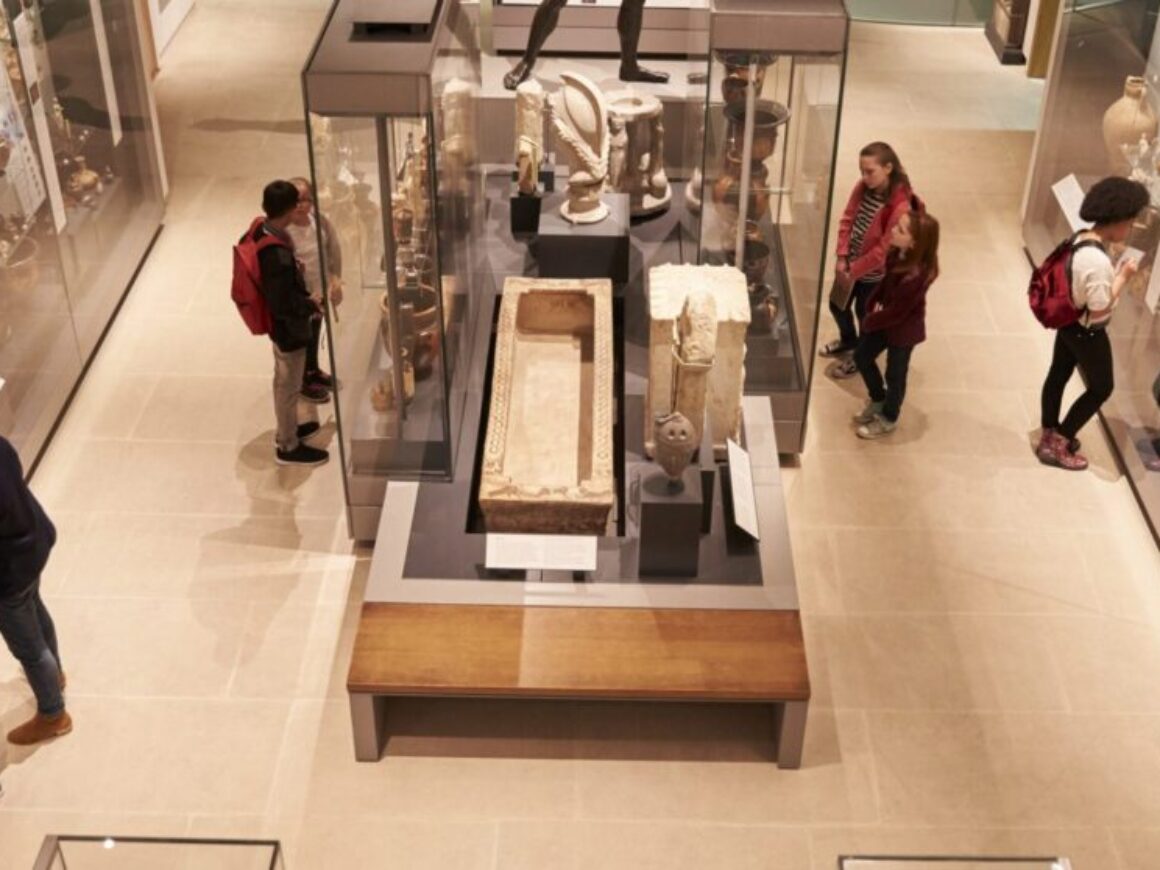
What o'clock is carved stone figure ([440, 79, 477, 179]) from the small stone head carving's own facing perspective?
The carved stone figure is roughly at 5 o'clock from the small stone head carving.

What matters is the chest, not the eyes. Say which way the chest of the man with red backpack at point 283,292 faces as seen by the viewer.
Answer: to the viewer's right

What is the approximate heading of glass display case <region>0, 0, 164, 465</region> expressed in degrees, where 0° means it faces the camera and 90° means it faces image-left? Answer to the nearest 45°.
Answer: approximately 270°

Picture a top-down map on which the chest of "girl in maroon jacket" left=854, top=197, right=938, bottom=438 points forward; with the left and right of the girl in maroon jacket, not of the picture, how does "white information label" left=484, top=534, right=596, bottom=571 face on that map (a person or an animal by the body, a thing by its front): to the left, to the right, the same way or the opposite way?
to the left

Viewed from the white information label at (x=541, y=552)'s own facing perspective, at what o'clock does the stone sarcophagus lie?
The stone sarcophagus is roughly at 6 o'clock from the white information label.

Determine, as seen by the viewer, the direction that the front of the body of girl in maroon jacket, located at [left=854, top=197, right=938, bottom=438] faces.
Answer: to the viewer's left

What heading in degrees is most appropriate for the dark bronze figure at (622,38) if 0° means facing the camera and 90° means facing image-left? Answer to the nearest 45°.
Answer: approximately 0°

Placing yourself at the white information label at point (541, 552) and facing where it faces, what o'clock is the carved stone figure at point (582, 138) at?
The carved stone figure is roughly at 6 o'clock from the white information label.

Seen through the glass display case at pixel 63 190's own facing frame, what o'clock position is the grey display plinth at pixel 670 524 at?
The grey display plinth is roughly at 2 o'clock from the glass display case.

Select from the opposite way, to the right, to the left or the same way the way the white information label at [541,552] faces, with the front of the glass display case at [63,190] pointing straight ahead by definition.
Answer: to the right

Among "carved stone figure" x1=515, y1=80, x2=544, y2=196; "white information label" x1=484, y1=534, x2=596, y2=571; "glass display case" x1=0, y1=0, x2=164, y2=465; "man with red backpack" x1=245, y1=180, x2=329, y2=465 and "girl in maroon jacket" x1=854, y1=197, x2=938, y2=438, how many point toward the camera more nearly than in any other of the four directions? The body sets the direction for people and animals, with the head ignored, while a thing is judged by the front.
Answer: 2
